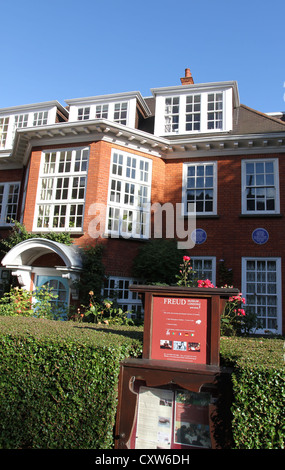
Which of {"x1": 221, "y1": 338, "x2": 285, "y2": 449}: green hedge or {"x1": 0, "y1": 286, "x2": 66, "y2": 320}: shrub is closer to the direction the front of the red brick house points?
the green hedge

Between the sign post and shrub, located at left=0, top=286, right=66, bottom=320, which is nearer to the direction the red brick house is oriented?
the sign post

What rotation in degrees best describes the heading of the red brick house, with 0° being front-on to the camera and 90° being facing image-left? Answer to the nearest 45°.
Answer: approximately 0°

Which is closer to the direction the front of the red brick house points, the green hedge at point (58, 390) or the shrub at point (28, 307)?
the green hedge

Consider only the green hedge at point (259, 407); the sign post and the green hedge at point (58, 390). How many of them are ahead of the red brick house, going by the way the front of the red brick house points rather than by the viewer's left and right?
3

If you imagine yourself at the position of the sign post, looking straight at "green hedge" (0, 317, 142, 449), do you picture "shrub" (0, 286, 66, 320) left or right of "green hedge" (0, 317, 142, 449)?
right

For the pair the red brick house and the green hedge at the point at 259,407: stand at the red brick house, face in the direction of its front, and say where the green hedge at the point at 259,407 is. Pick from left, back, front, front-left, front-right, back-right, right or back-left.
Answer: front

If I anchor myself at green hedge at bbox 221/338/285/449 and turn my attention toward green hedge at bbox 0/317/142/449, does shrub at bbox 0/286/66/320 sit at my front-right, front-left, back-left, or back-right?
front-right

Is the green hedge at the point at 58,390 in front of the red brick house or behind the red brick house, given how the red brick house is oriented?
in front

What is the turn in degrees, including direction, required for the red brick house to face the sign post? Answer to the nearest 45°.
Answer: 0° — it already faces it

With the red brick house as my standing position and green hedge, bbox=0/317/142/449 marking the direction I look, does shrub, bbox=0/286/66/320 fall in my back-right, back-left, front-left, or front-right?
front-right
